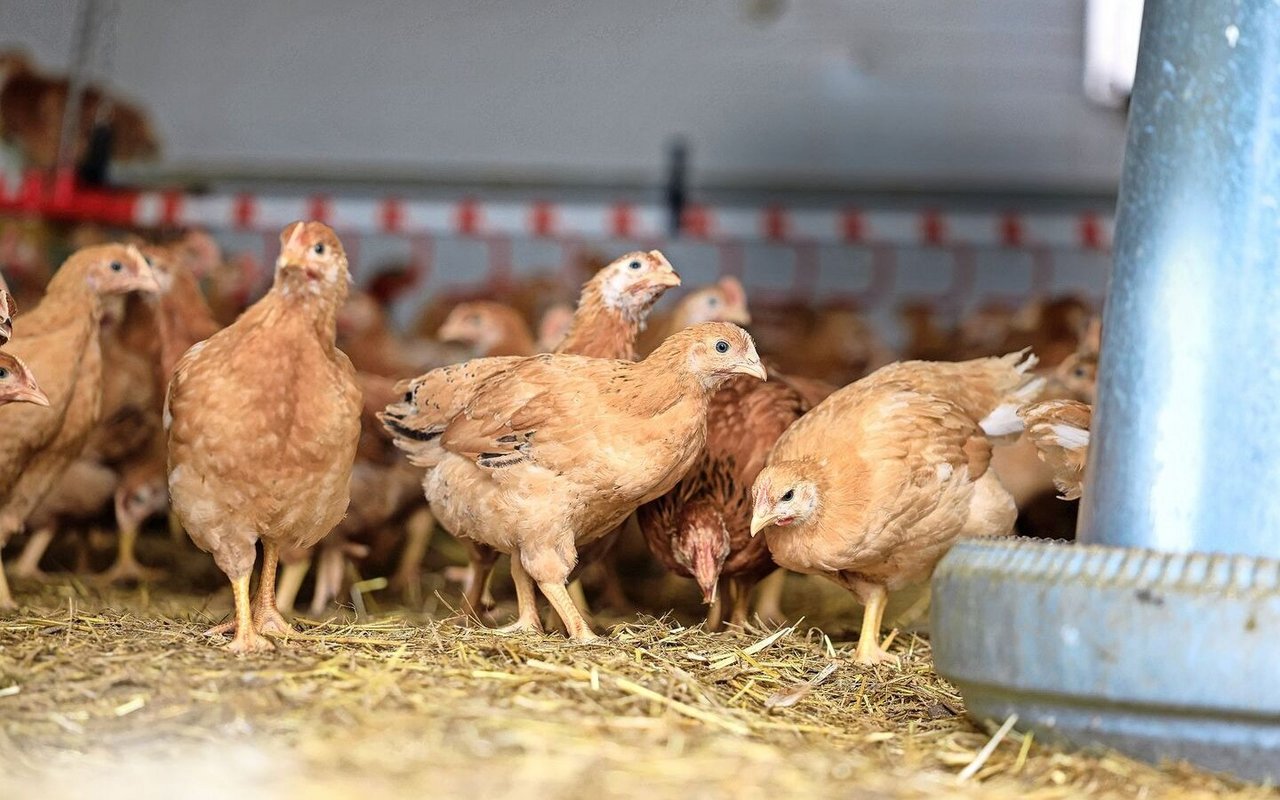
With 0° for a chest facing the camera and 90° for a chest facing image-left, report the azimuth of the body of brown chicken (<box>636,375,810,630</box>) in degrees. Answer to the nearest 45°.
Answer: approximately 0°

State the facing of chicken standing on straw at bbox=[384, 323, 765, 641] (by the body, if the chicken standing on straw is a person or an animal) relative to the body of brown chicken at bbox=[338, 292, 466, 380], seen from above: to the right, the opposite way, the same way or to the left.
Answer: the opposite way

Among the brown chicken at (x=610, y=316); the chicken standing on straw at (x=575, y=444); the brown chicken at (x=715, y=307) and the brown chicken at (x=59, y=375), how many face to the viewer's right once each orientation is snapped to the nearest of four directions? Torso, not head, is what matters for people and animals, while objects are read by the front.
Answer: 4

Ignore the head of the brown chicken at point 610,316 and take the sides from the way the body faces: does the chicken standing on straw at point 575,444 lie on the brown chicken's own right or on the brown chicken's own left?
on the brown chicken's own right

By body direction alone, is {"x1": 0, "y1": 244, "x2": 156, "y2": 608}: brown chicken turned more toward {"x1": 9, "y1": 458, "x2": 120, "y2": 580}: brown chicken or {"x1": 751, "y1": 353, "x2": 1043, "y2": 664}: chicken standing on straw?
the chicken standing on straw

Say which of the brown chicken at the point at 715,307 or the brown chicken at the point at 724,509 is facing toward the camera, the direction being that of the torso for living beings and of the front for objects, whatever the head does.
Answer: the brown chicken at the point at 724,509

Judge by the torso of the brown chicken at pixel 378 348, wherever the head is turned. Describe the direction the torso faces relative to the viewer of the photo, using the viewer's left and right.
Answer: facing to the left of the viewer

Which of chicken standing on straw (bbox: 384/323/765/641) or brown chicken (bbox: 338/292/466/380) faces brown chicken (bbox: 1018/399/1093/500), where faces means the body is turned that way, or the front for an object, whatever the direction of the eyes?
the chicken standing on straw

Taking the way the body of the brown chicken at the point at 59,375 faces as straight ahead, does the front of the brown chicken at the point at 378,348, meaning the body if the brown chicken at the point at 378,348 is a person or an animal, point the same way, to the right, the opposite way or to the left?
the opposite way

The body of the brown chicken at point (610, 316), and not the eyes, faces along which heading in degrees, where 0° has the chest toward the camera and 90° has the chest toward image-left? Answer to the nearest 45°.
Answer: approximately 270°

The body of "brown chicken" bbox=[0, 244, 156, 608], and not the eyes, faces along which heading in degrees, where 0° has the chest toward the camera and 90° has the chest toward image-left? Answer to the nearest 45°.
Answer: approximately 270°

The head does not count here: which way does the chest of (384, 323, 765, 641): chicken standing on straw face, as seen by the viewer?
to the viewer's right

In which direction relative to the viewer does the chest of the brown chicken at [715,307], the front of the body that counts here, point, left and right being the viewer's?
facing to the right of the viewer

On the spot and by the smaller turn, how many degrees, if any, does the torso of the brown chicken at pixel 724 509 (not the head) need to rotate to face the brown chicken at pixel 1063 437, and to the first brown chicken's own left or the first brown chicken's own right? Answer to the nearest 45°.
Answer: approximately 45° to the first brown chicken's own left

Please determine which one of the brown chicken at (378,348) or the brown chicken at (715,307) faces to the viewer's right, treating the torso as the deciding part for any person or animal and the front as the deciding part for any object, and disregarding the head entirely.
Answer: the brown chicken at (715,307)
